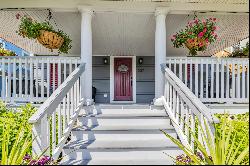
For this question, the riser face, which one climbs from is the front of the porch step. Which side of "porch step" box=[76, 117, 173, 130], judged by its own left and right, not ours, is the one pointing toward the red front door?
back

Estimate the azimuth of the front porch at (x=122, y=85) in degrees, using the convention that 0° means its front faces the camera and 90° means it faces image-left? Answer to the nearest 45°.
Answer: approximately 0°

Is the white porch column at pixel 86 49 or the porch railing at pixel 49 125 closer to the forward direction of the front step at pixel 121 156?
the porch railing

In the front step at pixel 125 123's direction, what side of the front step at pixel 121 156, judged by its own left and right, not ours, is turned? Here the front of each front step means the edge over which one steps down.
back

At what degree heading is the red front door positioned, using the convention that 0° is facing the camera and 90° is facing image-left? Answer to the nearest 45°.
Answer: approximately 0°
